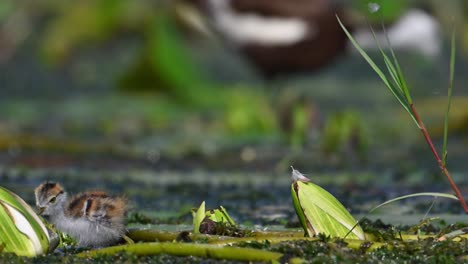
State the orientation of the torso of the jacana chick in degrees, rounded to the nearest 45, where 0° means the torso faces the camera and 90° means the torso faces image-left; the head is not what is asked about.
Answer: approximately 90°

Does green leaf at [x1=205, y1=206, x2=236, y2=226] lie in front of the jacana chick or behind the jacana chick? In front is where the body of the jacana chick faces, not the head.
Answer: behind
